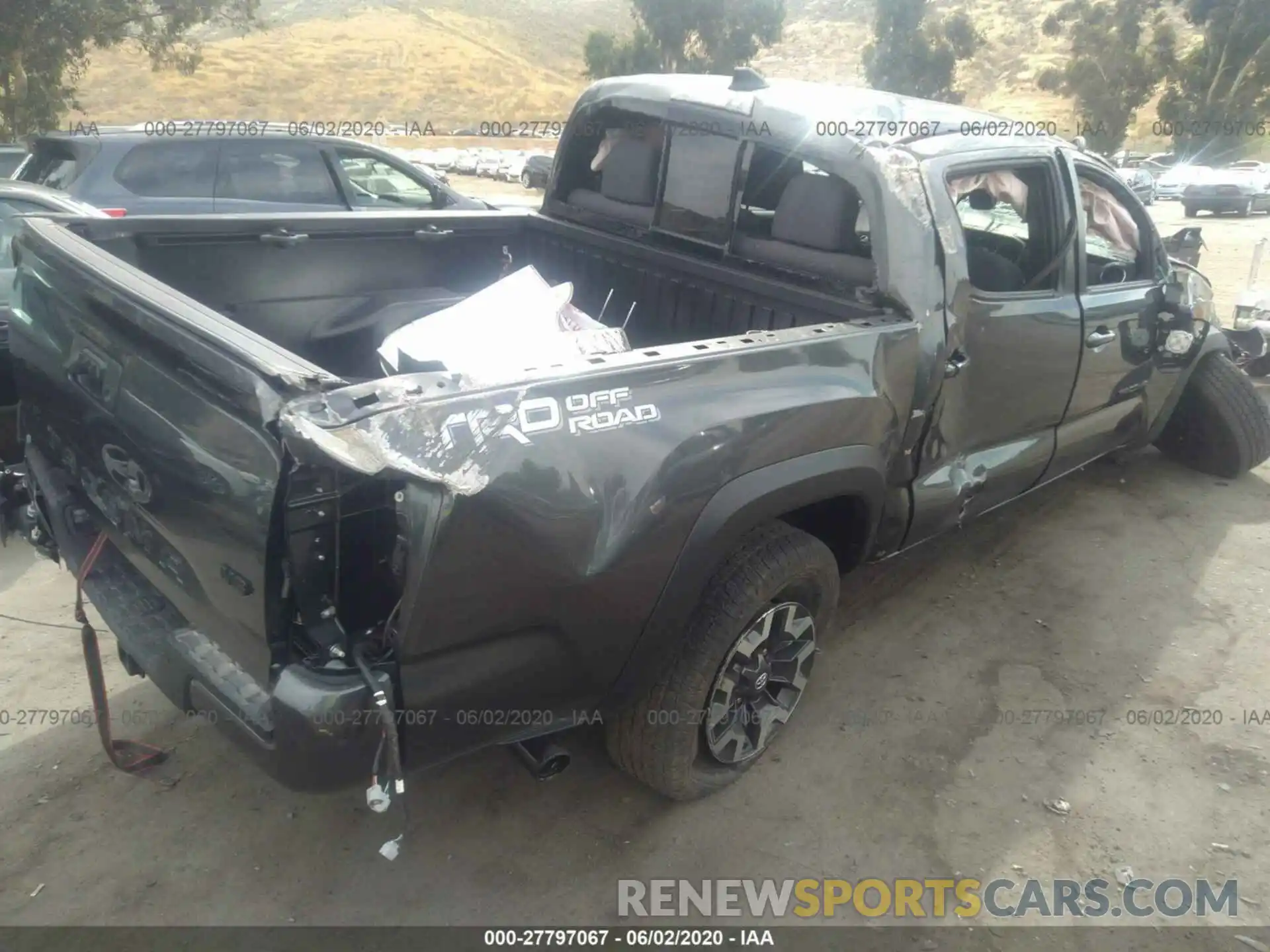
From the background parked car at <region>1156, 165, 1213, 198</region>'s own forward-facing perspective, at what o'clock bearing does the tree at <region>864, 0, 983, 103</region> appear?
The tree is roughly at 3 o'clock from the background parked car.

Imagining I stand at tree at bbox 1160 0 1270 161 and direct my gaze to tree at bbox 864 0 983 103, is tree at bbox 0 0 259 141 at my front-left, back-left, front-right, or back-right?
front-left

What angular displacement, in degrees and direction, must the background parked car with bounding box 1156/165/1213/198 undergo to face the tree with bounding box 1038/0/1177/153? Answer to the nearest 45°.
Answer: approximately 135° to its right

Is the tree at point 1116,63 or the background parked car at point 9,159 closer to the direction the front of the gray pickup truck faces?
the tree

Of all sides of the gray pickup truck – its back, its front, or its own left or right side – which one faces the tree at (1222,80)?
front

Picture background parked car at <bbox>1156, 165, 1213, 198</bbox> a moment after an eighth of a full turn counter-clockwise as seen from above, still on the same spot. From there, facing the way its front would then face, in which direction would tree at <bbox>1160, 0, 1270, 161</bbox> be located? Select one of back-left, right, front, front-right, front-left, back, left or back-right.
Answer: back

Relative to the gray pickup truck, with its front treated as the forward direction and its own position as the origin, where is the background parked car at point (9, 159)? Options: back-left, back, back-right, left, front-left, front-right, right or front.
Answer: left

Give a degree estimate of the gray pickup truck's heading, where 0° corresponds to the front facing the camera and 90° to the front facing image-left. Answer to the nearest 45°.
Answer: approximately 225°

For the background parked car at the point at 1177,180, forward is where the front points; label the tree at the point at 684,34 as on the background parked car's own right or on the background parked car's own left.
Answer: on the background parked car's own right

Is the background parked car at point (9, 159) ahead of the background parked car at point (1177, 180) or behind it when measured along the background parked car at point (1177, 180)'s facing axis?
ahead

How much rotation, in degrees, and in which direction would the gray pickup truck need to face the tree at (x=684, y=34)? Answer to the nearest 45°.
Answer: approximately 45° to its left

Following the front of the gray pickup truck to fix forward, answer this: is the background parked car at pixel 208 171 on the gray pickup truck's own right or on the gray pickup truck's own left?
on the gray pickup truck's own left

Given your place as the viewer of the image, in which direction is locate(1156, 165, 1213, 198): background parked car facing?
facing the viewer and to the left of the viewer

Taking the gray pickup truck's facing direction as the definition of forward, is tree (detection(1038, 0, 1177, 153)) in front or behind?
in front
